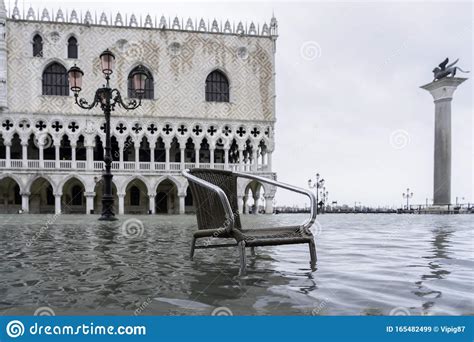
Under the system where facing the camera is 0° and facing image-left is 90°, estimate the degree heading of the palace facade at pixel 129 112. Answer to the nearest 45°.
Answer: approximately 0°

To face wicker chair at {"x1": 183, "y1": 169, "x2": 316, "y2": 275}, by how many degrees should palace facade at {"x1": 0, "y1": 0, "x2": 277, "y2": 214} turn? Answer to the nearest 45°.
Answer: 0° — it already faces it

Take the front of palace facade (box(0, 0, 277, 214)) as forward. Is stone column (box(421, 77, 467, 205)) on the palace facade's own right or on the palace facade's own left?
on the palace facade's own left

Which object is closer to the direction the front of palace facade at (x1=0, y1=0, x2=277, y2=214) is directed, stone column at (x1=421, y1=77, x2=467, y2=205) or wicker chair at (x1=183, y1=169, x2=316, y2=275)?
the wicker chair

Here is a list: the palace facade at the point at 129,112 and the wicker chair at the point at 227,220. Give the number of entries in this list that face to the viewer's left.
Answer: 0

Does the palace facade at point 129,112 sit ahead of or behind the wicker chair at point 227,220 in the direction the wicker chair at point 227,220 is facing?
behind

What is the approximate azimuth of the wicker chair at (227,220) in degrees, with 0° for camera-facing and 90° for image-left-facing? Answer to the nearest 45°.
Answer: approximately 315°
